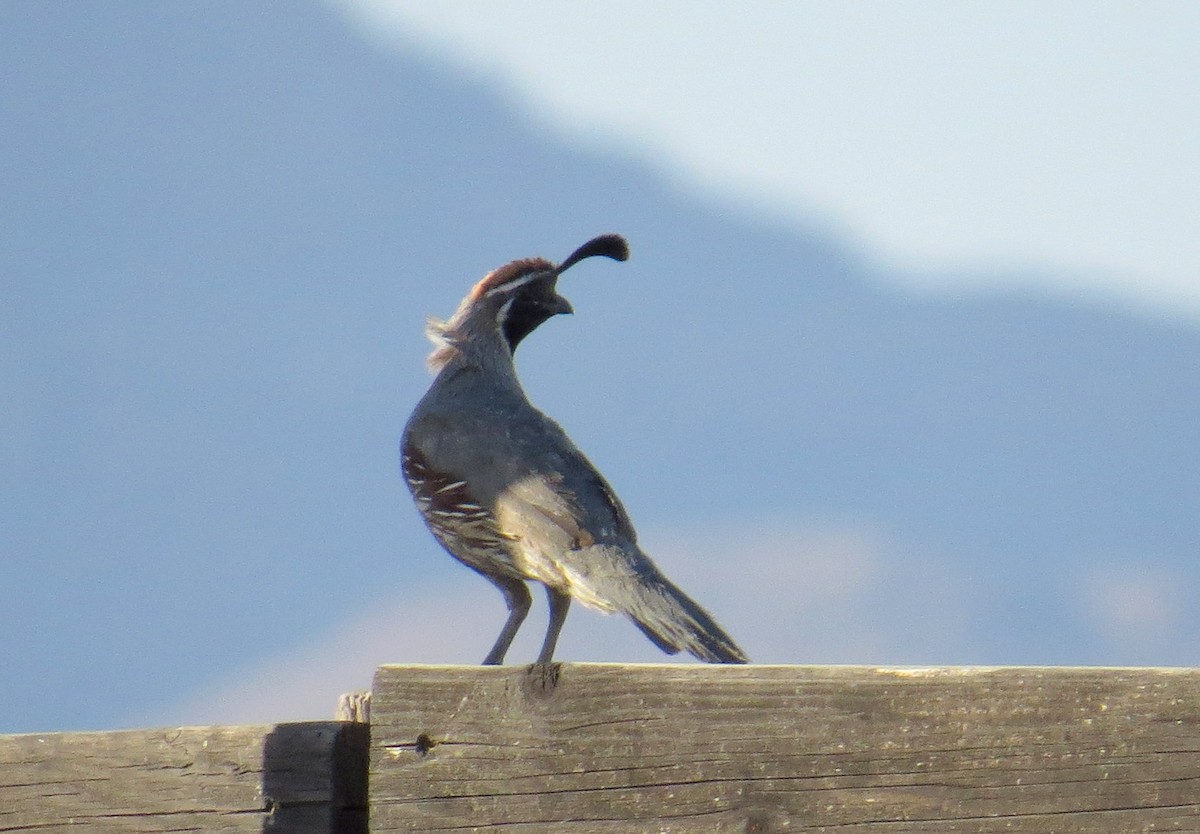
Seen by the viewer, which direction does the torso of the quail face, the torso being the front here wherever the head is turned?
to the viewer's left

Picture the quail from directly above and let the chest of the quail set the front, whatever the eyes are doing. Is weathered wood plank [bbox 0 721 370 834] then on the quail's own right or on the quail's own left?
on the quail's own left
